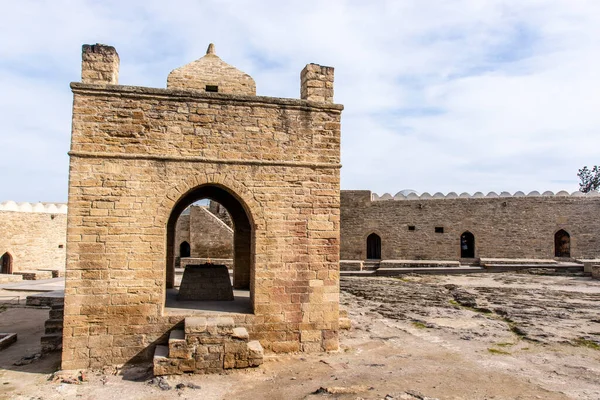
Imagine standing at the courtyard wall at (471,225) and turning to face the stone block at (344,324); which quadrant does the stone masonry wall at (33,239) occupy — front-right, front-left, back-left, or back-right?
front-right

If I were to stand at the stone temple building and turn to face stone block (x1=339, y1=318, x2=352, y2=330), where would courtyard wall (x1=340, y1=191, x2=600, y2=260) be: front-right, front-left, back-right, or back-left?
front-left

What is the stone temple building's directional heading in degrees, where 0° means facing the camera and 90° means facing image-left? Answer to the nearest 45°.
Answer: approximately 0°

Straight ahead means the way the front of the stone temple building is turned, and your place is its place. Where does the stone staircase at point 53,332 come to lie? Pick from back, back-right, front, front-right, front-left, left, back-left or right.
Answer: back-right

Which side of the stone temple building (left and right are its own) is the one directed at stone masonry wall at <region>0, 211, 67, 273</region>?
back

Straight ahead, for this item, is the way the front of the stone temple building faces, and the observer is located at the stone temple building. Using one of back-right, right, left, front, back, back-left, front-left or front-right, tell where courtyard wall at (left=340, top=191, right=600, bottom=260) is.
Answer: back-left

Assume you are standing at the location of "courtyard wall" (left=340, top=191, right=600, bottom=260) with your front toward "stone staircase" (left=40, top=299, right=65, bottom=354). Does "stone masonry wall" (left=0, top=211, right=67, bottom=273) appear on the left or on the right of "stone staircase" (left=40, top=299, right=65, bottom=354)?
right
